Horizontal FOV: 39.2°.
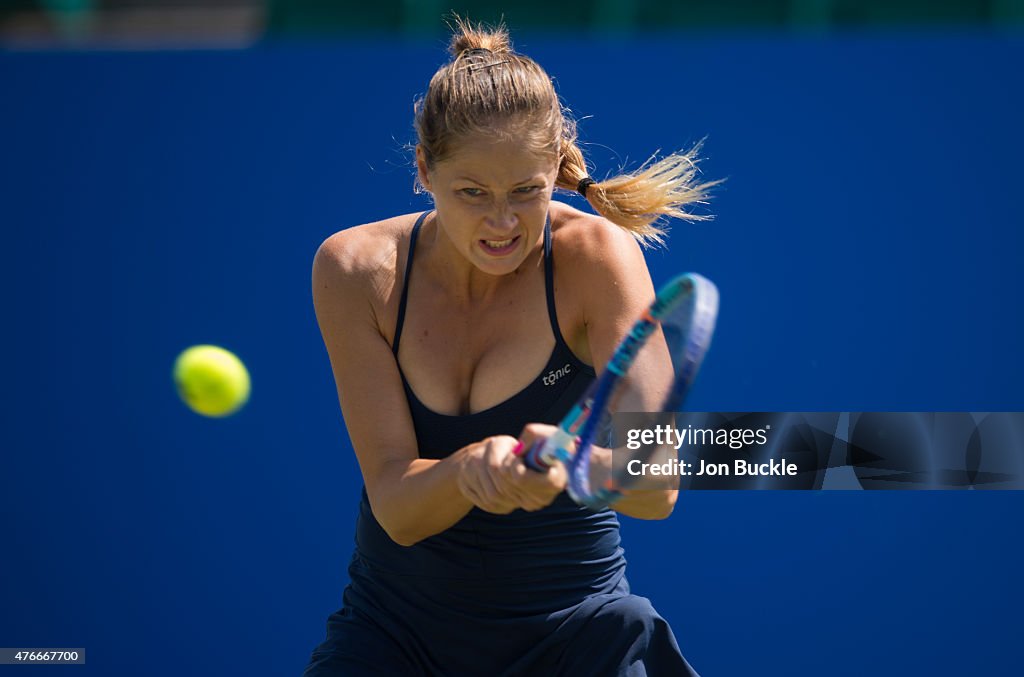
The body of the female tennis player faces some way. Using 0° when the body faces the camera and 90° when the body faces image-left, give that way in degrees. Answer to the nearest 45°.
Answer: approximately 0°
